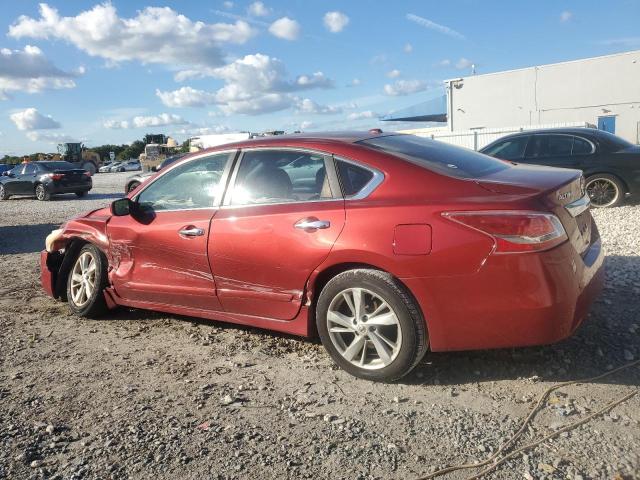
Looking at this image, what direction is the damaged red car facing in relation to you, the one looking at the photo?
facing away from the viewer and to the left of the viewer

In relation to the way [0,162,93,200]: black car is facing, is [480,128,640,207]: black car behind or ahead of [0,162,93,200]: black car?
behind

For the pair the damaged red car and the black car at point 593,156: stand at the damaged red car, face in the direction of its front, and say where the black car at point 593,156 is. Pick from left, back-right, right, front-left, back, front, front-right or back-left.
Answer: right

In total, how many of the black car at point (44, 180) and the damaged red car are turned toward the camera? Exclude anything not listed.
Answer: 0

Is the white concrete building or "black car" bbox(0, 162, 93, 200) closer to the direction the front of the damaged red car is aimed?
the black car

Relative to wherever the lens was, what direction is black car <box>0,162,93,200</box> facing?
facing away from the viewer and to the left of the viewer

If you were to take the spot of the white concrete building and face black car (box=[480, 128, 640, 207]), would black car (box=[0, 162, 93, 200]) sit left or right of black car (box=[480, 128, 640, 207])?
right

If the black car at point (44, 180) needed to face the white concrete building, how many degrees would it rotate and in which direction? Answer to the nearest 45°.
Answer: approximately 135° to its right

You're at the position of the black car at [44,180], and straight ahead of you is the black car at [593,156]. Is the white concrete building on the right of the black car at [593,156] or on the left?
left

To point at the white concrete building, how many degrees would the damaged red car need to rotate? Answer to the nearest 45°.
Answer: approximately 90° to its right

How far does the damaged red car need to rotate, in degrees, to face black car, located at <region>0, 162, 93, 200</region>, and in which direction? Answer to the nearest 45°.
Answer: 0° — it already faces it
